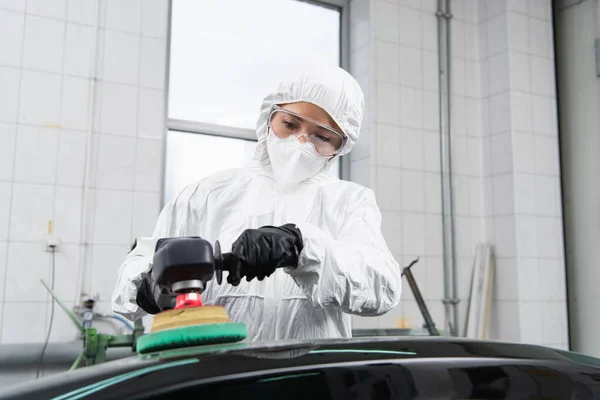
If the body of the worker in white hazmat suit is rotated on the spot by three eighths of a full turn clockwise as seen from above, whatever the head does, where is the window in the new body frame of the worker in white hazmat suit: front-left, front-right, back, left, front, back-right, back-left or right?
front-right

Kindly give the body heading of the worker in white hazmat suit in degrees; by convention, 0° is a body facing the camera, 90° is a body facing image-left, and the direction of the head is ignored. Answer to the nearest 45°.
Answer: approximately 0°

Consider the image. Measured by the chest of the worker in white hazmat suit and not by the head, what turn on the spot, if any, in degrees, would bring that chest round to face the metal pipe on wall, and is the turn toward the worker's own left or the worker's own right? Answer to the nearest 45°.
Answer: approximately 135° to the worker's own left

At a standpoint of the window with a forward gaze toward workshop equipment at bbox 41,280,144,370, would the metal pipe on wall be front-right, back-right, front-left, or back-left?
back-left
